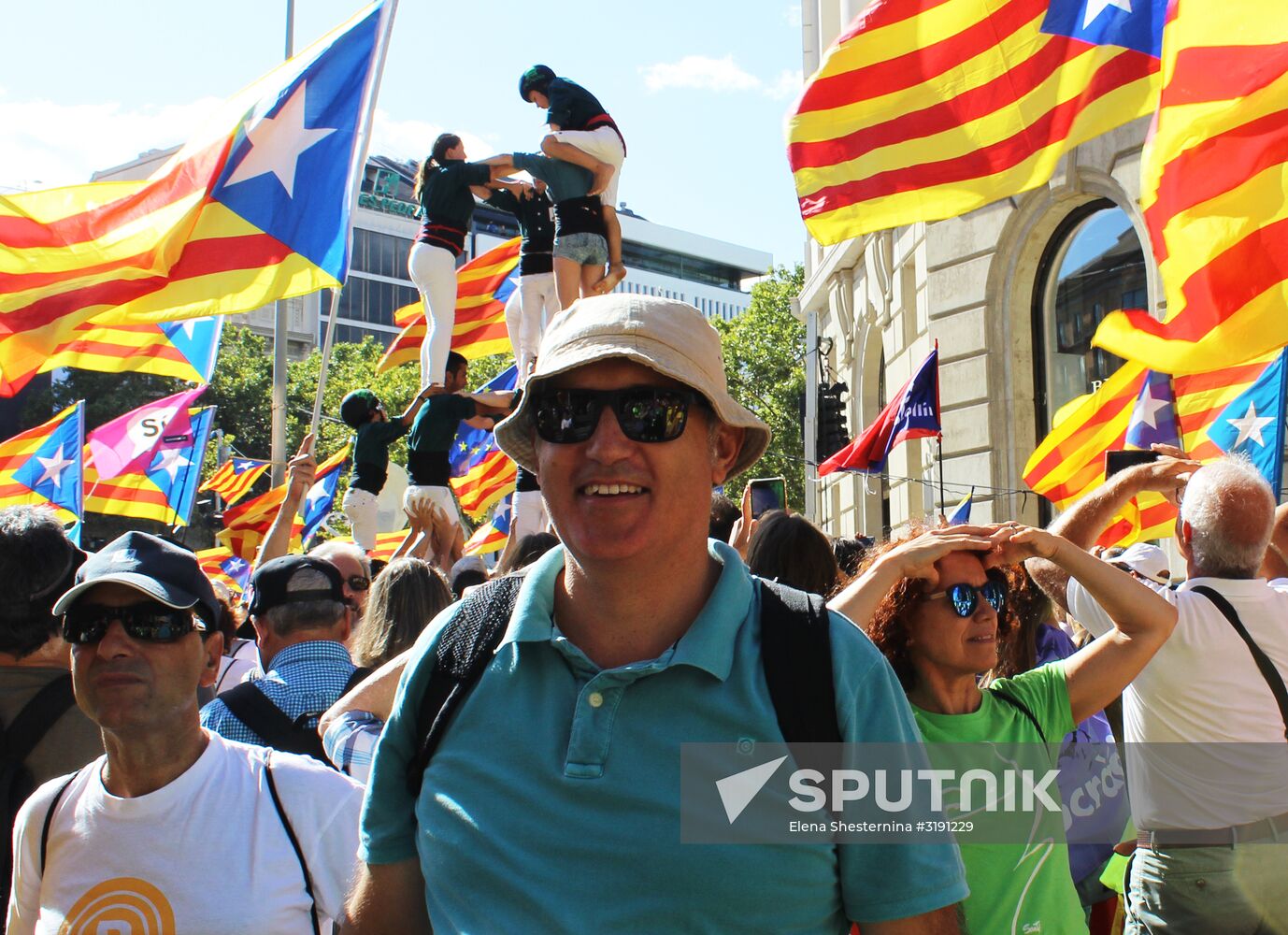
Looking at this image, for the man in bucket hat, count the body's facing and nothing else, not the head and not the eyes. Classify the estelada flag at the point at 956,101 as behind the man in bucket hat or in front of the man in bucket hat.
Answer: behind

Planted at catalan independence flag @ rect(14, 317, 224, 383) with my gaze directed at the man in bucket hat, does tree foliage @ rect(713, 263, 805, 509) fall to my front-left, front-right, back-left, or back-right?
back-left

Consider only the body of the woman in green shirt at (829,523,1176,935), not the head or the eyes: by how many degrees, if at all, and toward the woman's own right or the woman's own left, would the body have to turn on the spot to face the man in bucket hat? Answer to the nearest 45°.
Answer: approximately 90° to the woman's own right

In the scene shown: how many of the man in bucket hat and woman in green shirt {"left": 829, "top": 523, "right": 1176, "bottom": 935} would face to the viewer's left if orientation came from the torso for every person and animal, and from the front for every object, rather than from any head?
0

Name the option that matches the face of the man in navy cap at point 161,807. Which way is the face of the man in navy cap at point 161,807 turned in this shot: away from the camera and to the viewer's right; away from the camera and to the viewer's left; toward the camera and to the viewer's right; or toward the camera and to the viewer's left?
toward the camera and to the viewer's left

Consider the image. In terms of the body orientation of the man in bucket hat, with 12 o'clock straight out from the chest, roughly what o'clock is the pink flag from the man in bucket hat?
The pink flag is roughly at 5 o'clock from the man in bucket hat.

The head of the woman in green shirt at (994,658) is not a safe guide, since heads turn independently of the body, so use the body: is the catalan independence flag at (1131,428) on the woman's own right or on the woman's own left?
on the woman's own left

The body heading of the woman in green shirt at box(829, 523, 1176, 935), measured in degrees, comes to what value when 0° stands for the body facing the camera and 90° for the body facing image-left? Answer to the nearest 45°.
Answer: approximately 315°

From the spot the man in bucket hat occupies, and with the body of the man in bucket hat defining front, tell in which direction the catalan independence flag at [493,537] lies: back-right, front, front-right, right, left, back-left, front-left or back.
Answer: back
